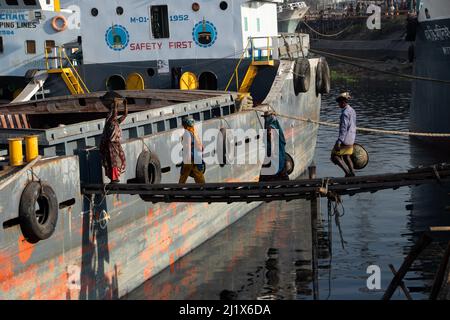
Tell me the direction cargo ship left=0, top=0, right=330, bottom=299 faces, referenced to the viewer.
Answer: facing the viewer and to the left of the viewer

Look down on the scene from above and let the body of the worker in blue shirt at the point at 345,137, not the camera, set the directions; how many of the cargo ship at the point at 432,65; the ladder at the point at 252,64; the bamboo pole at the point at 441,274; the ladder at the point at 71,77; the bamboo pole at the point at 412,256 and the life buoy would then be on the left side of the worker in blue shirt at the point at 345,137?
2

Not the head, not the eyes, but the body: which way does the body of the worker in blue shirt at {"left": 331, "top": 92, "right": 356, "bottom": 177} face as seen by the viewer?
to the viewer's left

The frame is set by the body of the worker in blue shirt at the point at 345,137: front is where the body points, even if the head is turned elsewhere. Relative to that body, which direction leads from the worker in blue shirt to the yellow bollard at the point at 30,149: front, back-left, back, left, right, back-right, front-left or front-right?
front-left

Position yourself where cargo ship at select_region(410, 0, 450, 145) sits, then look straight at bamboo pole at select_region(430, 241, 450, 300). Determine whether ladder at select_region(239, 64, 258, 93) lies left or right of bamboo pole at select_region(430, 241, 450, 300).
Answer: right
